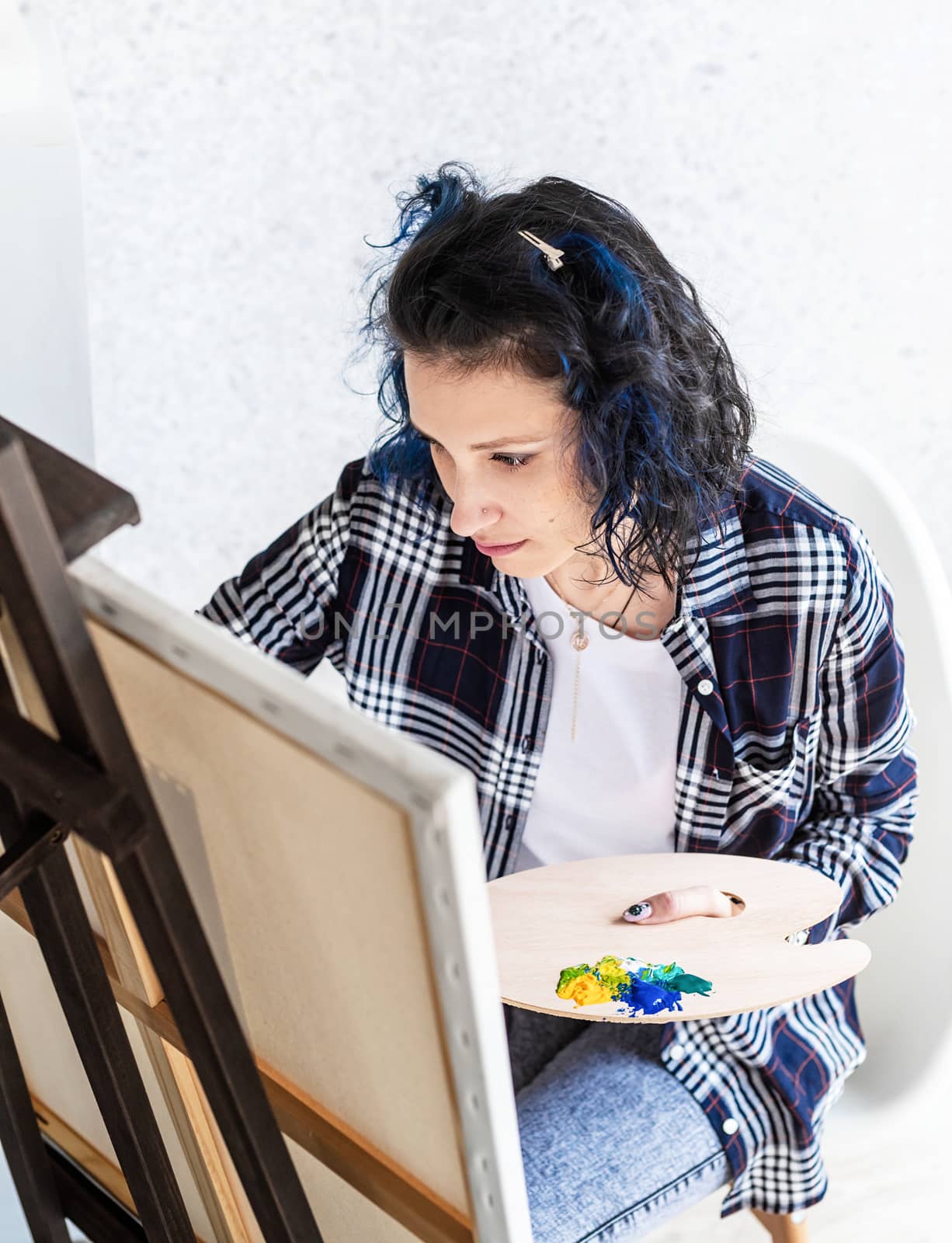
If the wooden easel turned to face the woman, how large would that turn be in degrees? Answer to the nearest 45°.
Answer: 0° — it already faces them

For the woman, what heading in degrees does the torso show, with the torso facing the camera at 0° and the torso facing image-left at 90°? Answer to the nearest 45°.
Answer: approximately 45°

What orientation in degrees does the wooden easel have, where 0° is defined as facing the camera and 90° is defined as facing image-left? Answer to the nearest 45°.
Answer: approximately 225°

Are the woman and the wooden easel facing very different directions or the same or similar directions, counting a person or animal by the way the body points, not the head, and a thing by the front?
very different directions
